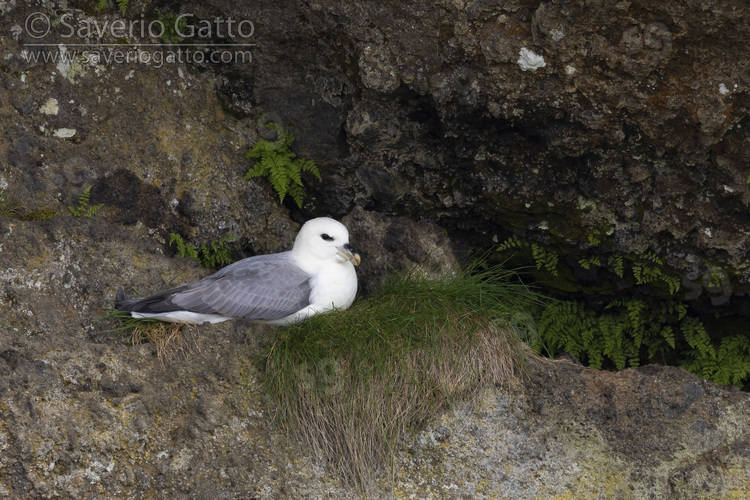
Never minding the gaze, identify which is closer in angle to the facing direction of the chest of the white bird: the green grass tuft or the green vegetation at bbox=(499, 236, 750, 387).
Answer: the green vegetation

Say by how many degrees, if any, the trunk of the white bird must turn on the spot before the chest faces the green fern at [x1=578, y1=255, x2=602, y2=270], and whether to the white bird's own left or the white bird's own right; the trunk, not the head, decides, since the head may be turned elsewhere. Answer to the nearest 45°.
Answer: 0° — it already faces it

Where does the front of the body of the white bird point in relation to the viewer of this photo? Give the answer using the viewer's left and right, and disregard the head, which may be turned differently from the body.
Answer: facing to the right of the viewer

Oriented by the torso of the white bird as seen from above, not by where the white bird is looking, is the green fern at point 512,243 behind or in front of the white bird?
in front

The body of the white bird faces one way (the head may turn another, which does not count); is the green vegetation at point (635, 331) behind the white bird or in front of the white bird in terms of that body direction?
in front

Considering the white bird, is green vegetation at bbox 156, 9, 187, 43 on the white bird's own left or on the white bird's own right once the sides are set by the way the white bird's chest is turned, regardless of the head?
on the white bird's own left

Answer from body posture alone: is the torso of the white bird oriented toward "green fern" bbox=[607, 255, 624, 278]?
yes

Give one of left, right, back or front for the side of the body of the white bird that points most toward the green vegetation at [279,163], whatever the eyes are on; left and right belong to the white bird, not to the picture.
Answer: left
